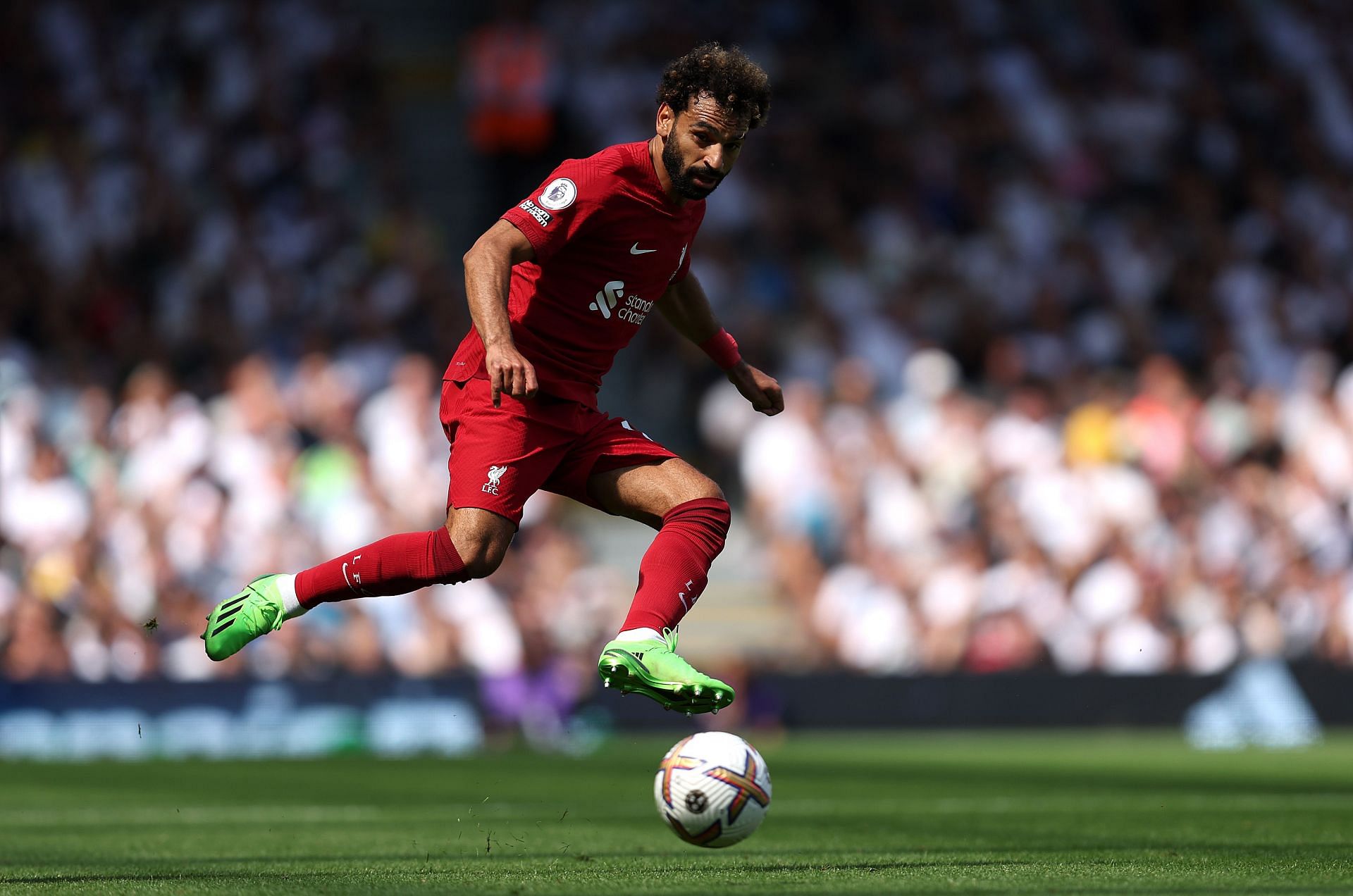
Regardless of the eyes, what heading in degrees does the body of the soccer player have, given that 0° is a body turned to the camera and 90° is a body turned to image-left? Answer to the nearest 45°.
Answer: approximately 315°

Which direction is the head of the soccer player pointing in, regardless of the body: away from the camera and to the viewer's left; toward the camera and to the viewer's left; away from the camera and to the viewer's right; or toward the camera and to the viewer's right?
toward the camera and to the viewer's right
